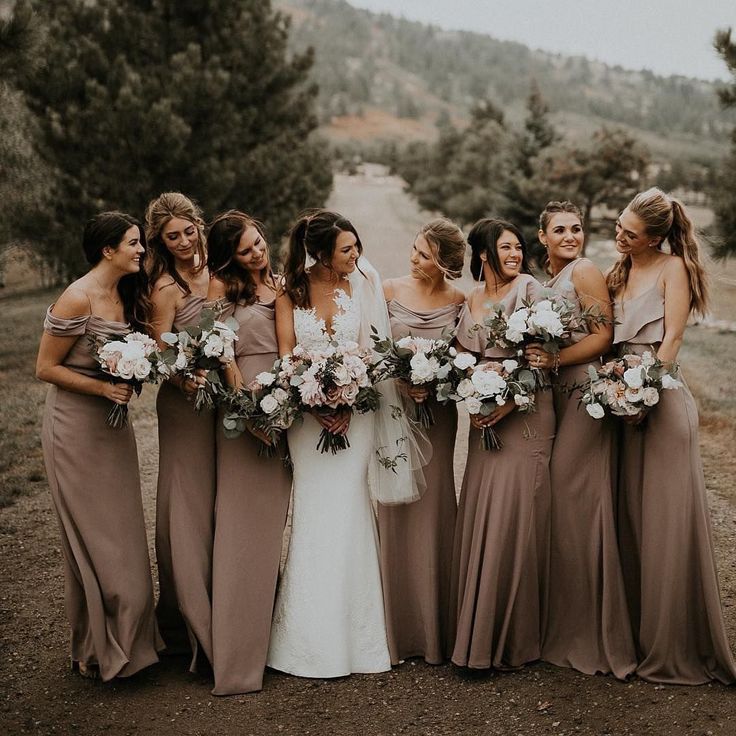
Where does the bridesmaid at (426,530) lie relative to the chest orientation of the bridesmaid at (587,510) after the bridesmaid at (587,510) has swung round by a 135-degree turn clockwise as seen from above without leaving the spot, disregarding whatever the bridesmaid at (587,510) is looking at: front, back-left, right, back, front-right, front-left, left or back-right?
left

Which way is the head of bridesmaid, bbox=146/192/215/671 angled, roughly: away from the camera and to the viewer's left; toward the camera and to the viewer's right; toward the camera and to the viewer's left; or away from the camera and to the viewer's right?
toward the camera and to the viewer's right

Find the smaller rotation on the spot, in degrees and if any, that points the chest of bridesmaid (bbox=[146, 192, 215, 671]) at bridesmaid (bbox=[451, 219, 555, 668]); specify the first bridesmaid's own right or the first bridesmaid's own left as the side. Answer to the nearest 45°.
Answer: approximately 45° to the first bridesmaid's own left

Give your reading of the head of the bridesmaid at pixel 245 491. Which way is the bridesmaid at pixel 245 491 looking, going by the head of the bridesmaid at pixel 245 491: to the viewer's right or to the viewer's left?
to the viewer's right

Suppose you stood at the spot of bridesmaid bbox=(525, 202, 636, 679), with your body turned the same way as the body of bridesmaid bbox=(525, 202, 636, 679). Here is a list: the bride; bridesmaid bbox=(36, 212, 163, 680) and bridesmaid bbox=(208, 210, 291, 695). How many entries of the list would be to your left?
0

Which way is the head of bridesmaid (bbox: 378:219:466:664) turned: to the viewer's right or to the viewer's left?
to the viewer's left

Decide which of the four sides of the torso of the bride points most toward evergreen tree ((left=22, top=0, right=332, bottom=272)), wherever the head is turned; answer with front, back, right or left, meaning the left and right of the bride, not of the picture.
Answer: back

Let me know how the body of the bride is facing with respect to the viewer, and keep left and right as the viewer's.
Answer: facing the viewer

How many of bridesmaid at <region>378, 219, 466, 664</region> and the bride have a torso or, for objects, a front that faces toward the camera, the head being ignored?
2

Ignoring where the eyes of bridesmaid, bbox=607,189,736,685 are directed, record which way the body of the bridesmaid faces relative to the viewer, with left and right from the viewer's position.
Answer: facing the viewer and to the left of the viewer

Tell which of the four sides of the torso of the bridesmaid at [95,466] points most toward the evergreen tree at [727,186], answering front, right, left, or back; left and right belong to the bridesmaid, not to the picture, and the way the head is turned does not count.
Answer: left

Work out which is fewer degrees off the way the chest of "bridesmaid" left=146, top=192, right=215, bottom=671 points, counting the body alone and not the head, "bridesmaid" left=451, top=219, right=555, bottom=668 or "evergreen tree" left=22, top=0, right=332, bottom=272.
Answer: the bridesmaid

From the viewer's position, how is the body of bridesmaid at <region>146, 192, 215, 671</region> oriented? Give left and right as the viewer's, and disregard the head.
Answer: facing the viewer and to the right of the viewer

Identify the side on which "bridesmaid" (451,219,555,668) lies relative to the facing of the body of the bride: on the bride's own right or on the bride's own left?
on the bride's own left

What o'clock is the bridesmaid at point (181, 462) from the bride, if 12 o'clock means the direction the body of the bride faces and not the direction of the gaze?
The bridesmaid is roughly at 3 o'clock from the bride.

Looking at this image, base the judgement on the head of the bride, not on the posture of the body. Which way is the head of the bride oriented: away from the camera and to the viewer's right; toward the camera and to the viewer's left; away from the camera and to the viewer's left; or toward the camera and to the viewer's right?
toward the camera and to the viewer's right

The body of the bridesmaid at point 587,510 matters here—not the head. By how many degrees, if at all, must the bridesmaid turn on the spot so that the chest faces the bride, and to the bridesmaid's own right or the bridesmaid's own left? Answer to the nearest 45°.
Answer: approximately 45° to the bridesmaid's own right
